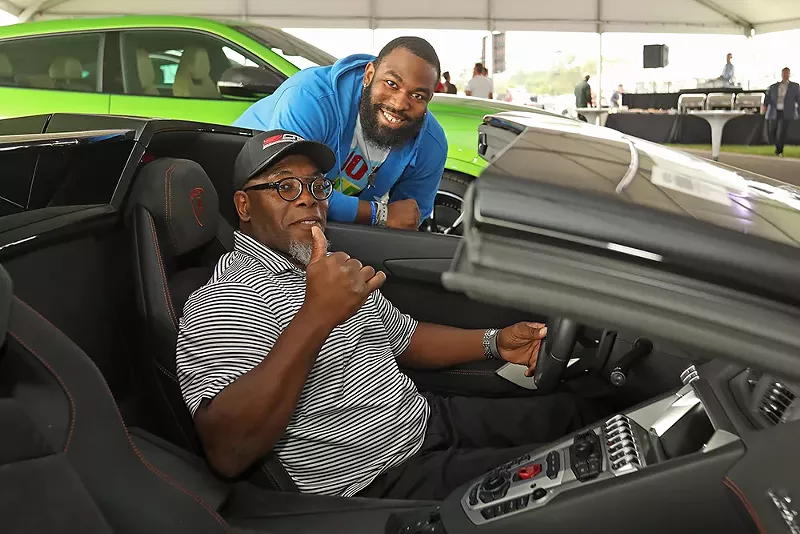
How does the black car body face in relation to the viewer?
to the viewer's right

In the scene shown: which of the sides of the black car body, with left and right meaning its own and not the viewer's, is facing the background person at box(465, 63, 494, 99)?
left

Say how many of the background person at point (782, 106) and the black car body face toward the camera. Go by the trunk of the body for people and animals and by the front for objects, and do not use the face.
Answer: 1

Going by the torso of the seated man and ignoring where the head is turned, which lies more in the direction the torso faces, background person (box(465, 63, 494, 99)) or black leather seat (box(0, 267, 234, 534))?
the black leather seat

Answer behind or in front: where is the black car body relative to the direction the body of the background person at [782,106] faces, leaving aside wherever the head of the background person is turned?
in front

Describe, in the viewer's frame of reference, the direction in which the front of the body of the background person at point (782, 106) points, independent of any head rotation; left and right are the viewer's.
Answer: facing the viewer

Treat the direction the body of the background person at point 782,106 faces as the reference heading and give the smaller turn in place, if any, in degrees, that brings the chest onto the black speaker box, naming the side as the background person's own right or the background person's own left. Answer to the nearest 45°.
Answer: approximately 135° to the background person's own right

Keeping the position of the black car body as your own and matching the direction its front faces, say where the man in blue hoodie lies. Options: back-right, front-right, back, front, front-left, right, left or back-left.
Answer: left

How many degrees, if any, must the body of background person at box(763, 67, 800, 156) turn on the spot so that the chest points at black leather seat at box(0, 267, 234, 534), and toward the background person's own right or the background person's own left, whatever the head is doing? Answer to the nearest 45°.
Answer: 0° — they already face it

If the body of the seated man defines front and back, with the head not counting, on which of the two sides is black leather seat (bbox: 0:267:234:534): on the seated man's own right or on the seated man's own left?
on the seated man's own right

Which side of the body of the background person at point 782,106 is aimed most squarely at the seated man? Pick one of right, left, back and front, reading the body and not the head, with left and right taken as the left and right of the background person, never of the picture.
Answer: front
